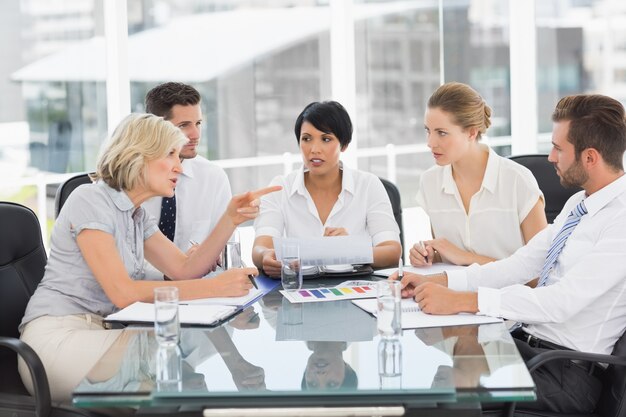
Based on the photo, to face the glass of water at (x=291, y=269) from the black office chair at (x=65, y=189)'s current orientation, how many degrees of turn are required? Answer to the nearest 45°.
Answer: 0° — it already faces it

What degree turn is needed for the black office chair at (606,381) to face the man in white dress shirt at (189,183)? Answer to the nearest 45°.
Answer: approximately 45° to its right

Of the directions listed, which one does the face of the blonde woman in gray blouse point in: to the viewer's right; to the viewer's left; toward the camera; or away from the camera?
to the viewer's right

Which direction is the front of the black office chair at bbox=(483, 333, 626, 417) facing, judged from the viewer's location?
facing to the left of the viewer

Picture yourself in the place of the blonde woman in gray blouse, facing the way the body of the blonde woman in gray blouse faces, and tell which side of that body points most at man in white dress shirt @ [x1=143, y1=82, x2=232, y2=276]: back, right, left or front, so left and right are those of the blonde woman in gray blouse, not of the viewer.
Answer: left

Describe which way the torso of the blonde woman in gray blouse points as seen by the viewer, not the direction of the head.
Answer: to the viewer's right

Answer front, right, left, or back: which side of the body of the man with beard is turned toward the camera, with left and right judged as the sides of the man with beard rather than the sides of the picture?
left
